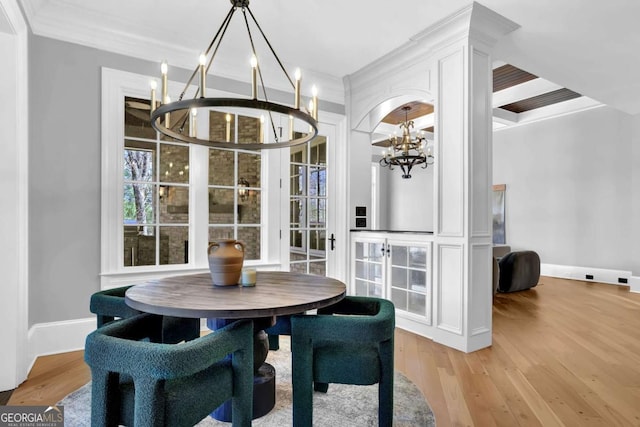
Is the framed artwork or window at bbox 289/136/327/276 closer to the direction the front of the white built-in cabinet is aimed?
the window

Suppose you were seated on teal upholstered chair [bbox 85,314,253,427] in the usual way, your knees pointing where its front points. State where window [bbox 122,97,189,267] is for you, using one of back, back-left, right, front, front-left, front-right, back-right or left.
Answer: front-left

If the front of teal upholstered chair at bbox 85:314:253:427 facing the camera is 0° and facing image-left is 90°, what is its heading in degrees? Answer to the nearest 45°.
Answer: approximately 225°

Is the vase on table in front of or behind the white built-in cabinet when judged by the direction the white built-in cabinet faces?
in front

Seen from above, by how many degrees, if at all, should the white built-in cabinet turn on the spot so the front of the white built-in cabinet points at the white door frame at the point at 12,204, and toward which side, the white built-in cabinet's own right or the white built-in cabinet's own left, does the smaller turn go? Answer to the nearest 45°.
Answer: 0° — it already faces it

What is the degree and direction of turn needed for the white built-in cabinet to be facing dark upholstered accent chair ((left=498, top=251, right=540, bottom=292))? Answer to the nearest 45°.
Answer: approximately 180°

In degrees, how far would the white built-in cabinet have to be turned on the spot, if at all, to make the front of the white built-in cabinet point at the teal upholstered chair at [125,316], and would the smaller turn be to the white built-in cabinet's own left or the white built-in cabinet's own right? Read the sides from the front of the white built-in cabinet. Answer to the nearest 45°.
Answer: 0° — it already faces it

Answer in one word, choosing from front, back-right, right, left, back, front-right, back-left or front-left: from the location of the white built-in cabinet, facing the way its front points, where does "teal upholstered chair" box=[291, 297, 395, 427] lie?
front-left

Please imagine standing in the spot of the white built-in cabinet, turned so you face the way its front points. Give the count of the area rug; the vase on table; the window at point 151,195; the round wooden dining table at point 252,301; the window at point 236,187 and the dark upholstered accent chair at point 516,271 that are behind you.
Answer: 1

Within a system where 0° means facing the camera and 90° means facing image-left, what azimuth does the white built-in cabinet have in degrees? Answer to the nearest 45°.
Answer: approximately 45°

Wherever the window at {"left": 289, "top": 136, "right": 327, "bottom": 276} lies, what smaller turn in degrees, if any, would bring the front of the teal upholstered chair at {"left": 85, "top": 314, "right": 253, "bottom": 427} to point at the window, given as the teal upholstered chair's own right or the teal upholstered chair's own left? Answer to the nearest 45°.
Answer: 0° — it already faces it

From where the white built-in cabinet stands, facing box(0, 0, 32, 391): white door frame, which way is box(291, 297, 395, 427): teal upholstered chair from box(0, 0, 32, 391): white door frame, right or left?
left

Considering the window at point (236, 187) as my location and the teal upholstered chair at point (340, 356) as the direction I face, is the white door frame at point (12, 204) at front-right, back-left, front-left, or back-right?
front-right
